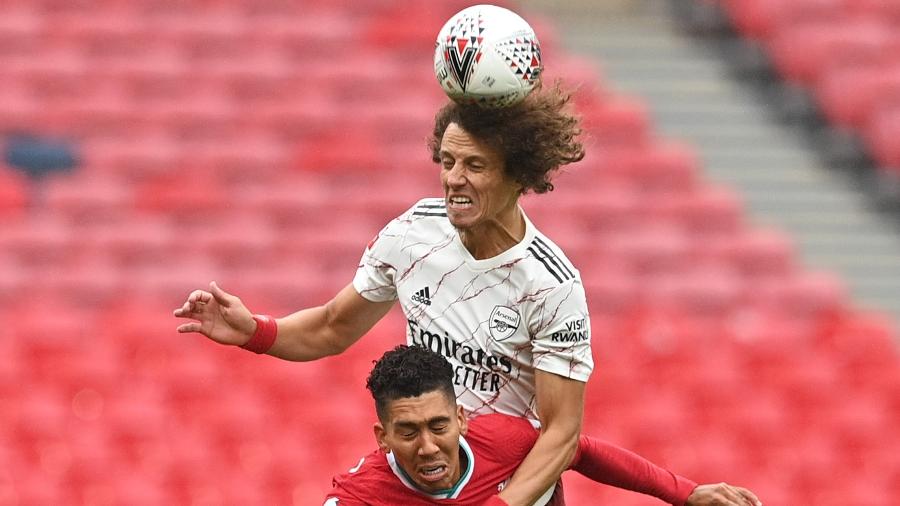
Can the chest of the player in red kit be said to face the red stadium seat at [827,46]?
no

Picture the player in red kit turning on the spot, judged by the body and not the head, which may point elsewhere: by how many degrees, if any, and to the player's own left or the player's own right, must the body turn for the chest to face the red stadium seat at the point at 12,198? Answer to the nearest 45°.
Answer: approximately 135° to the player's own right

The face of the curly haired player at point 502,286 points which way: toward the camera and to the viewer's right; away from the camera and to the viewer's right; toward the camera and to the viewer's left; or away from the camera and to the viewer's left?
toward the camera and to the viewer's left

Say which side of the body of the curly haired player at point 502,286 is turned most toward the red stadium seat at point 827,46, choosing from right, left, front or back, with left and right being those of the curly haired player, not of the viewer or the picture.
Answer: back

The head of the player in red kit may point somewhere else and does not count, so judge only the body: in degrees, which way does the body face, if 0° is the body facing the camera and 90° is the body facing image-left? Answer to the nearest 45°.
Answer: approximately 0°

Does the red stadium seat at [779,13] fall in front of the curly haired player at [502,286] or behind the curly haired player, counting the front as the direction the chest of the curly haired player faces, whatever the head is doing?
behind

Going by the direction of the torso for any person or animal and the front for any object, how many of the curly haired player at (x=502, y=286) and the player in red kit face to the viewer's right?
0

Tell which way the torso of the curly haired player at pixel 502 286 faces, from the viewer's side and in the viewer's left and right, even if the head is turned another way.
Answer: facing the viewer and to the left of the viewer

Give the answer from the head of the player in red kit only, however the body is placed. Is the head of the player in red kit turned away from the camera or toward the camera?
toward the camera
